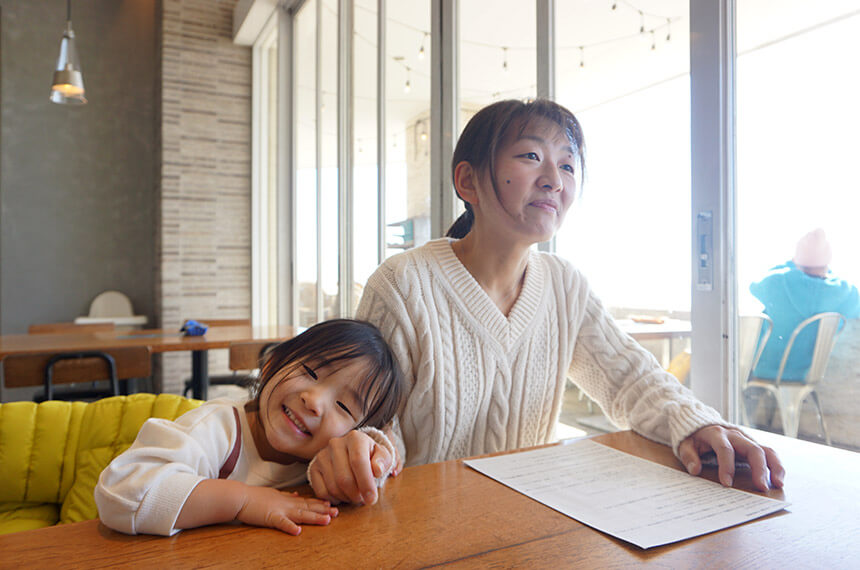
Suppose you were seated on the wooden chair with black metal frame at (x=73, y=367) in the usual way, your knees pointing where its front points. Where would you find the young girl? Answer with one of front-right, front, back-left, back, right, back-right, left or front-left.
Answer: back

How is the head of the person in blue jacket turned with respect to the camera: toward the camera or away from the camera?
away from the camera

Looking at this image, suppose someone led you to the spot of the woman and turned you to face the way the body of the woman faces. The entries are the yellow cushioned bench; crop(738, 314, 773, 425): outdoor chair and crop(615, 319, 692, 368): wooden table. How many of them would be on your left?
2

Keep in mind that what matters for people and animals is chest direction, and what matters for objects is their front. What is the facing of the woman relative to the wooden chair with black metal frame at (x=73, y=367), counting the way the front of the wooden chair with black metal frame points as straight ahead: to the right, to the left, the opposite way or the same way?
the opposite way

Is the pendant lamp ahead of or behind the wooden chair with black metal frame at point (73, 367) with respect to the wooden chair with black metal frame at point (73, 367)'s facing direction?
ahead

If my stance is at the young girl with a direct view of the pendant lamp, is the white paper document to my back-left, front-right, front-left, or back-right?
back-right

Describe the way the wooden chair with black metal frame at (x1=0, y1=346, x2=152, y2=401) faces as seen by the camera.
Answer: facing away from the viewer

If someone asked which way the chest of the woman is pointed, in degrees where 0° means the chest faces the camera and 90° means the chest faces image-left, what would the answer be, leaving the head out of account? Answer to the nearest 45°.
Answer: approximately 315°

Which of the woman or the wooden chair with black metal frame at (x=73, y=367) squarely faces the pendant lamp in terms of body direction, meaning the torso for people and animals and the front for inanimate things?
the wooden chair with black metal frame

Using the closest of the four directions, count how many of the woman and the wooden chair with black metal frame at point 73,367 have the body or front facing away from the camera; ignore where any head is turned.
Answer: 1
